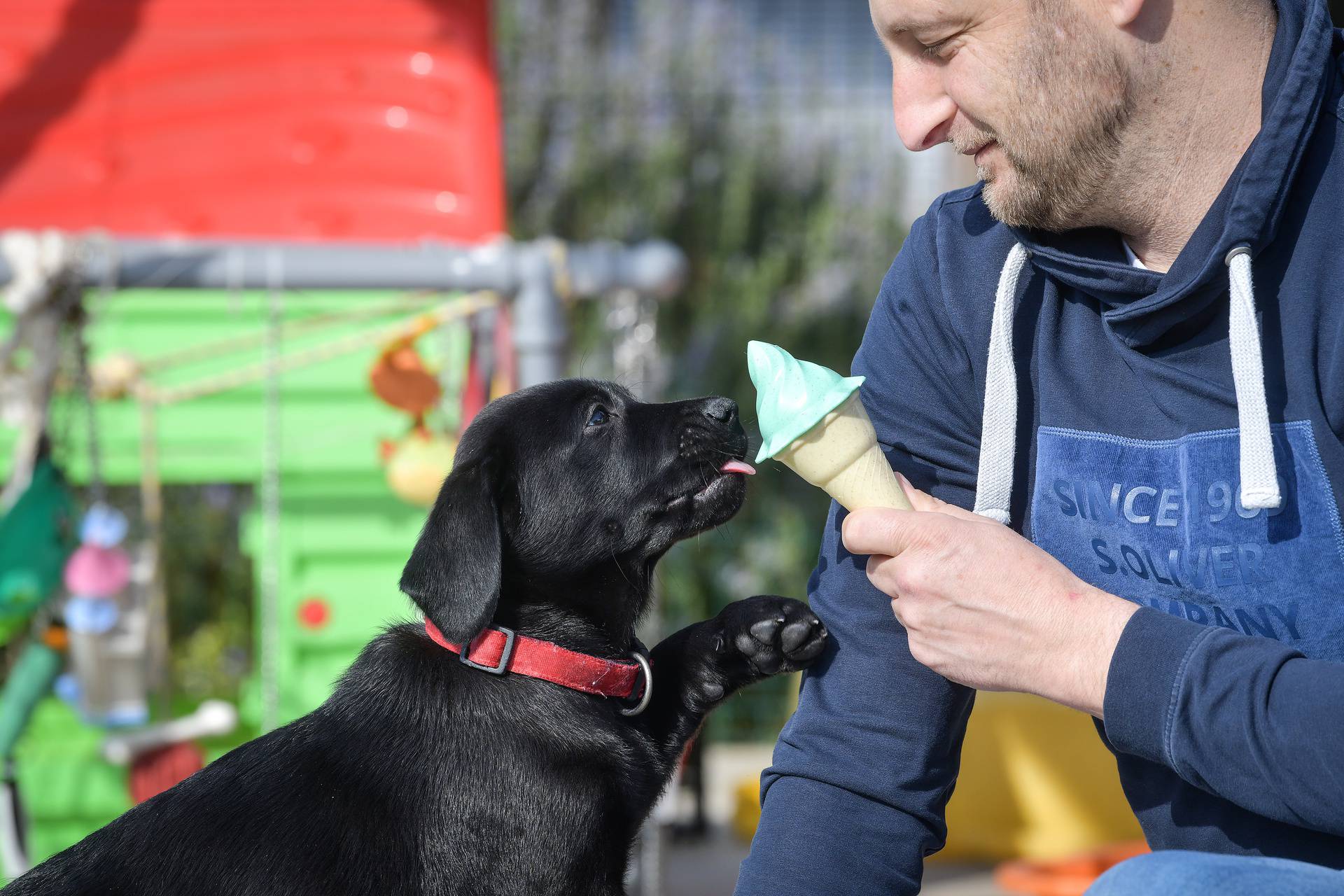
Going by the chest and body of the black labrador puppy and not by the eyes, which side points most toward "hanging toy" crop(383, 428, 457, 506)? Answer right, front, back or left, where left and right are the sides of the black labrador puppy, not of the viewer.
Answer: left

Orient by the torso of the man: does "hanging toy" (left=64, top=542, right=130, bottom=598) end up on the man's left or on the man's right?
on the man's right

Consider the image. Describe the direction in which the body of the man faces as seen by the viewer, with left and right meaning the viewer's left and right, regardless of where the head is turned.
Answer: facing the viewer and to the left of the viewer

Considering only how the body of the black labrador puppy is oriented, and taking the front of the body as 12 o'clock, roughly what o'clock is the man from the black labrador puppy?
The man is roughly at 1 o'clock from the black labrador puppy.

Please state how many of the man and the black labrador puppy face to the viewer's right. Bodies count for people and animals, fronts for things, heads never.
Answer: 1

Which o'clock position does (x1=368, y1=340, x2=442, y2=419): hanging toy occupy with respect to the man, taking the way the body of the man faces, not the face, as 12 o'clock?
The hanging toy is roughly at 3 o'clock from the man.

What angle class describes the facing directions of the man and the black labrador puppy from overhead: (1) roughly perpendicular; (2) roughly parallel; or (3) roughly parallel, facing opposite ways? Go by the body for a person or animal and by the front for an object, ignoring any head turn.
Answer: roughly parallel, facing opposite ways

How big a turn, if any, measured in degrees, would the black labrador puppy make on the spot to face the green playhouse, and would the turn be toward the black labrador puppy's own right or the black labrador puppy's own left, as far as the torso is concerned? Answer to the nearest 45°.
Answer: approximately 90° to the black labrador puppy's own left

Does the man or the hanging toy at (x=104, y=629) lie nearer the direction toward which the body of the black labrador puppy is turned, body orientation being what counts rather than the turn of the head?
the man

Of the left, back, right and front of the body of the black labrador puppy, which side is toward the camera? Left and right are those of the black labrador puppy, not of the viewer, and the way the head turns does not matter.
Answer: right

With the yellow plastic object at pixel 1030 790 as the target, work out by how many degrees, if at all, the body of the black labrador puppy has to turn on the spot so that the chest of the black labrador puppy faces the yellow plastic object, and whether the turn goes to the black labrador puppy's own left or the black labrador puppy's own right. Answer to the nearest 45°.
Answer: approximately 45° to the black labrador puppy's own left

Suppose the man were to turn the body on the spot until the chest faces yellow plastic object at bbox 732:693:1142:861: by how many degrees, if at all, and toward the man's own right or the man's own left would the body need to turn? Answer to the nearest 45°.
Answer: approximately 135° to the man's own right

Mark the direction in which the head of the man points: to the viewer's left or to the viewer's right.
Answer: to the viewer's left

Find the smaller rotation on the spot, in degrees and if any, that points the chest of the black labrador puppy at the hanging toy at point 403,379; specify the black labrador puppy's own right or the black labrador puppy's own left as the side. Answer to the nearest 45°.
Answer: approximately 90° to the black labrador puppy's own left
